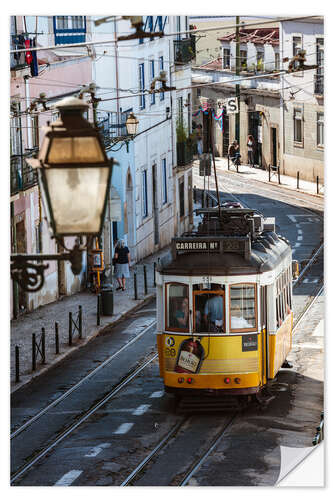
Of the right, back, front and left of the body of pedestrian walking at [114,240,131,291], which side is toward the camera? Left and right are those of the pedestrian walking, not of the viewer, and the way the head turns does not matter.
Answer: back

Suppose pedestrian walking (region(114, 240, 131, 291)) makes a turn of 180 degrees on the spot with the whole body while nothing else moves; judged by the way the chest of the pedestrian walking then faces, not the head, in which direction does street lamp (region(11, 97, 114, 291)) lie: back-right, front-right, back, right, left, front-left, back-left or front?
front

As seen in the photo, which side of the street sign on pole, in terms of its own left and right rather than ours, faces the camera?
front

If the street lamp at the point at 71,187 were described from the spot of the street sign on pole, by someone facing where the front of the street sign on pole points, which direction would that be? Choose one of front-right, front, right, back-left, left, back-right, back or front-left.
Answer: front
